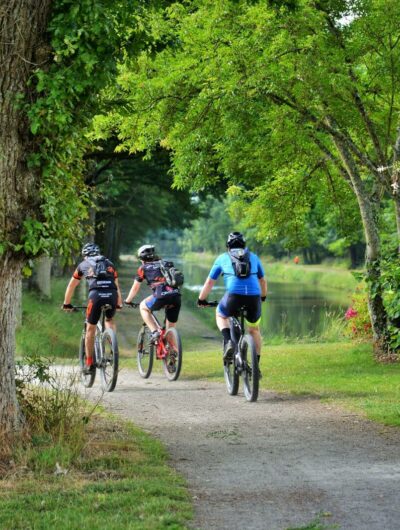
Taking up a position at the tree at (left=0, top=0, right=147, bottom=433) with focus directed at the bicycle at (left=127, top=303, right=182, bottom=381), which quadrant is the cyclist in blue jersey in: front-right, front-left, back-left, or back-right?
front-right

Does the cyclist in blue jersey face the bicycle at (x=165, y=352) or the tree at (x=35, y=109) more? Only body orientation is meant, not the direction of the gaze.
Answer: the bicycle

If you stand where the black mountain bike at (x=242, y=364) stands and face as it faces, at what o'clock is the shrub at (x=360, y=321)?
The shrub is roughly at 2 o'clock from the black mountain bike.

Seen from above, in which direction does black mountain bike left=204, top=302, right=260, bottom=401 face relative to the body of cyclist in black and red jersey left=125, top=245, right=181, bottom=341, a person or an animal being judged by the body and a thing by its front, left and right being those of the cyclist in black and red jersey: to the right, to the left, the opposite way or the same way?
the same way

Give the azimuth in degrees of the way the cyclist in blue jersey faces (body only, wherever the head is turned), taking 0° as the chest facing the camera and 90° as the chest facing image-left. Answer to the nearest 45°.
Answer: approximately 180°

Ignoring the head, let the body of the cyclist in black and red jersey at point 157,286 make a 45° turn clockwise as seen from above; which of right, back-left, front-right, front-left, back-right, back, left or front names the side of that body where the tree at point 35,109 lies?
back

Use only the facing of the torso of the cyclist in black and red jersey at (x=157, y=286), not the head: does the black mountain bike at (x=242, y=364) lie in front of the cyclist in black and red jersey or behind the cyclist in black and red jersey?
behind

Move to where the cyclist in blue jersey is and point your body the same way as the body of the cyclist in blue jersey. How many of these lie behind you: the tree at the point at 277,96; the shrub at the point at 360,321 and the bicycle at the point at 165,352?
0

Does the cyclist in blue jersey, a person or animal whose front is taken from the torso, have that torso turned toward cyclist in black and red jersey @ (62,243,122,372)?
no

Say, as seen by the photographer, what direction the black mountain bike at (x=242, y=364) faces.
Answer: facing away from the viewer and to the left of the viewer

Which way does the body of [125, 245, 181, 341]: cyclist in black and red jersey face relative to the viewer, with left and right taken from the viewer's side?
facing away from the viewer and to the left of the viewer

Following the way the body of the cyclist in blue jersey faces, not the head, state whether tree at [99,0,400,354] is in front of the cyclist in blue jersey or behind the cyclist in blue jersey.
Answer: in front

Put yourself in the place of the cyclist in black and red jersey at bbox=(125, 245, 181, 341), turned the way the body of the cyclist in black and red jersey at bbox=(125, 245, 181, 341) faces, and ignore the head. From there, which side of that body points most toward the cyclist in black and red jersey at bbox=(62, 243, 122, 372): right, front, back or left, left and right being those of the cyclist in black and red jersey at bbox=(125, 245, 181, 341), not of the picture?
left

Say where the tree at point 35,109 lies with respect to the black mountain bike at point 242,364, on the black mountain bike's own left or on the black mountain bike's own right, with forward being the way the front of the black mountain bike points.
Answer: on the black mountain bike's own left
